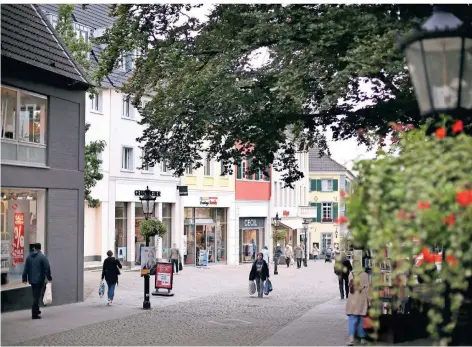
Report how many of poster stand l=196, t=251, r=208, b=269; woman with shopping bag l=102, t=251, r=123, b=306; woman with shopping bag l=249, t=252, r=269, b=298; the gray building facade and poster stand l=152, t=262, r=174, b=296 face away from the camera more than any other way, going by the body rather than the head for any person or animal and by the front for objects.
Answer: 1

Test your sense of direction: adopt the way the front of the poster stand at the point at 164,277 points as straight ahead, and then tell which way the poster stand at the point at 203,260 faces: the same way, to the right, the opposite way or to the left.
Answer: the same way

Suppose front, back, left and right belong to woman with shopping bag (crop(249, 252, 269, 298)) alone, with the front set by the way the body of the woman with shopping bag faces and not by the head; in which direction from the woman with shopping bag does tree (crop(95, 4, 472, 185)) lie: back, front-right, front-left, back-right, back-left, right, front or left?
front

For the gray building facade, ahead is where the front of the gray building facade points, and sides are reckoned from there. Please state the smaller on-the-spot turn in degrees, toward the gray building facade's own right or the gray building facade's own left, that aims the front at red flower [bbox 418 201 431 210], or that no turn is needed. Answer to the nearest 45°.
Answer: approximately 45° to the gray building facade's own right

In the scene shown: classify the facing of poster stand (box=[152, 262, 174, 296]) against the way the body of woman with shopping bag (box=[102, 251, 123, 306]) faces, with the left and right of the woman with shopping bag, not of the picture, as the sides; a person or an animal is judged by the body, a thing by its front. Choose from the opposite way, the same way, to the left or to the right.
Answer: the opposite way

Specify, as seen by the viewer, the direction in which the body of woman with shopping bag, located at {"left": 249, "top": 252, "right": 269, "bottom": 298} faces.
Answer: toward the camera

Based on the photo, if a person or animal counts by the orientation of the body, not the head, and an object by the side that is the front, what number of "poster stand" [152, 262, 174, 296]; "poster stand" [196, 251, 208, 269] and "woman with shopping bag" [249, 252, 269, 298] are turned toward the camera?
3

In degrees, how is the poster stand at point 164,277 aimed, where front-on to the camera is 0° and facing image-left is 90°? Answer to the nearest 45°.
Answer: approximately 0°

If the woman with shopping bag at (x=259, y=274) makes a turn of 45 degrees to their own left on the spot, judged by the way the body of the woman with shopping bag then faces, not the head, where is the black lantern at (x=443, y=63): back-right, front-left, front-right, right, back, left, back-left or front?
front-right

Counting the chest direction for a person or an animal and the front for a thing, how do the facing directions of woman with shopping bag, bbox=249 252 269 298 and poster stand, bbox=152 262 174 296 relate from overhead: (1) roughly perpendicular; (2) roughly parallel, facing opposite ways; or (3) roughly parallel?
roughly parallel

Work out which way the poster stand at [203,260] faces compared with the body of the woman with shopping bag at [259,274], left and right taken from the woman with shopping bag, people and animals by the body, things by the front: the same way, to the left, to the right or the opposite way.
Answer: the same way

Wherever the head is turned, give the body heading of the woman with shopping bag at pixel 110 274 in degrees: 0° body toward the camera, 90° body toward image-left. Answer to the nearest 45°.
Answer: approximately 180°
